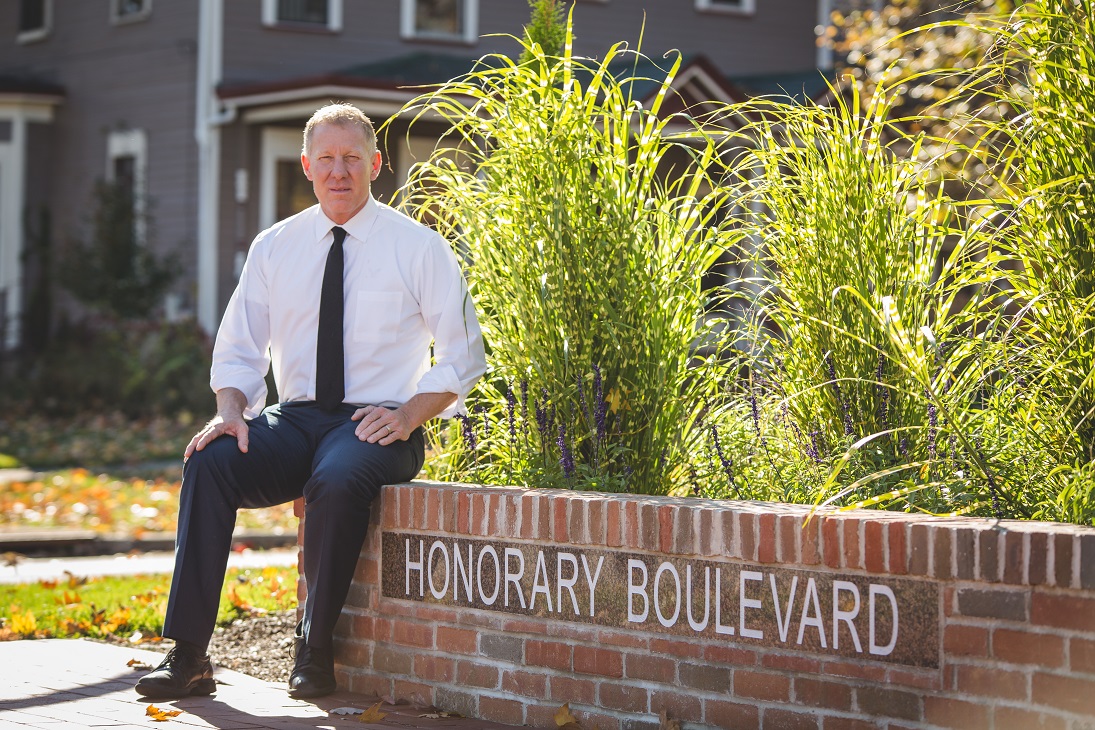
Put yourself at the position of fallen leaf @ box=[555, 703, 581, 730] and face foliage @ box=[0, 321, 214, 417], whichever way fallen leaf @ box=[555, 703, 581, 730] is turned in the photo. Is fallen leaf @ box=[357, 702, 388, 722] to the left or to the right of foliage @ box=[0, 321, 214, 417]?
left

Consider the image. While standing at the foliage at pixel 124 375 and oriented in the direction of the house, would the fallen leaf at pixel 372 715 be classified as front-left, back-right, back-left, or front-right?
back-right

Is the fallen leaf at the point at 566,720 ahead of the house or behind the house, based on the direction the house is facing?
ahead

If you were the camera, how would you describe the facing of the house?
facing the viewer

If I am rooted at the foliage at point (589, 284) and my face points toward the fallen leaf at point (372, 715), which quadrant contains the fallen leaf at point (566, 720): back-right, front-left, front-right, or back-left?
front-left

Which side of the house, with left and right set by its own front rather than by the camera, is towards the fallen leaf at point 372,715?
front

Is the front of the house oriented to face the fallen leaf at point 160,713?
yes

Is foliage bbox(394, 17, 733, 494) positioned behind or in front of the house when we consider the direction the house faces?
in front

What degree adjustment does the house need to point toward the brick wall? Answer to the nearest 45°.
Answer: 0° — it already faces it
